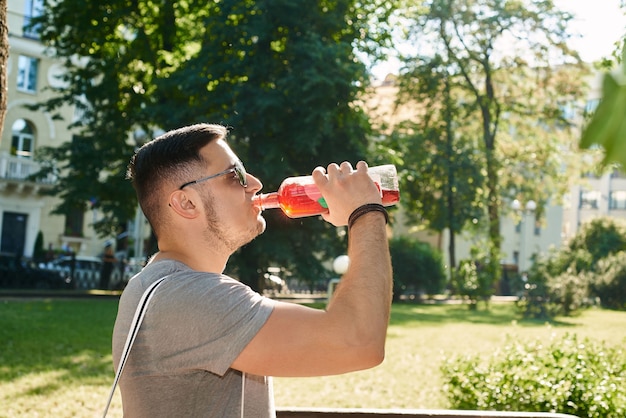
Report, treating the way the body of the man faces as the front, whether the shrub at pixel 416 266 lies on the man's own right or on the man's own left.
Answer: on the man's own left

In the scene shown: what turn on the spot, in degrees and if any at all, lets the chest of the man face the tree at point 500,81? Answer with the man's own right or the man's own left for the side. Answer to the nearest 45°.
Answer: approximately 90° to the man's own left

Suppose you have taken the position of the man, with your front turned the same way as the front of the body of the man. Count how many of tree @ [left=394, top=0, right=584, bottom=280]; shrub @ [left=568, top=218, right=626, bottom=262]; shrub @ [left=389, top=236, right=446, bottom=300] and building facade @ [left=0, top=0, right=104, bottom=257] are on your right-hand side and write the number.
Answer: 0

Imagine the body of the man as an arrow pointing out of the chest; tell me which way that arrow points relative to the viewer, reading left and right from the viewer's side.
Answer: facing to the right of the viewer

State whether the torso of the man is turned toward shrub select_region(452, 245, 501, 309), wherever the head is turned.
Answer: no

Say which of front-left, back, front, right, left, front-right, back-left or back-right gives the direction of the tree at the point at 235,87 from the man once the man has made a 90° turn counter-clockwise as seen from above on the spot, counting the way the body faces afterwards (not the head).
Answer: front

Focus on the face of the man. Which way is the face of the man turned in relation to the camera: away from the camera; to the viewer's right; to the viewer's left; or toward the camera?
to the viewer's right

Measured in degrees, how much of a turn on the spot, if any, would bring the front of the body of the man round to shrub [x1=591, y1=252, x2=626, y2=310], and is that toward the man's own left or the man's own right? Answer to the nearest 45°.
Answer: approximately 45° to the man's own left
